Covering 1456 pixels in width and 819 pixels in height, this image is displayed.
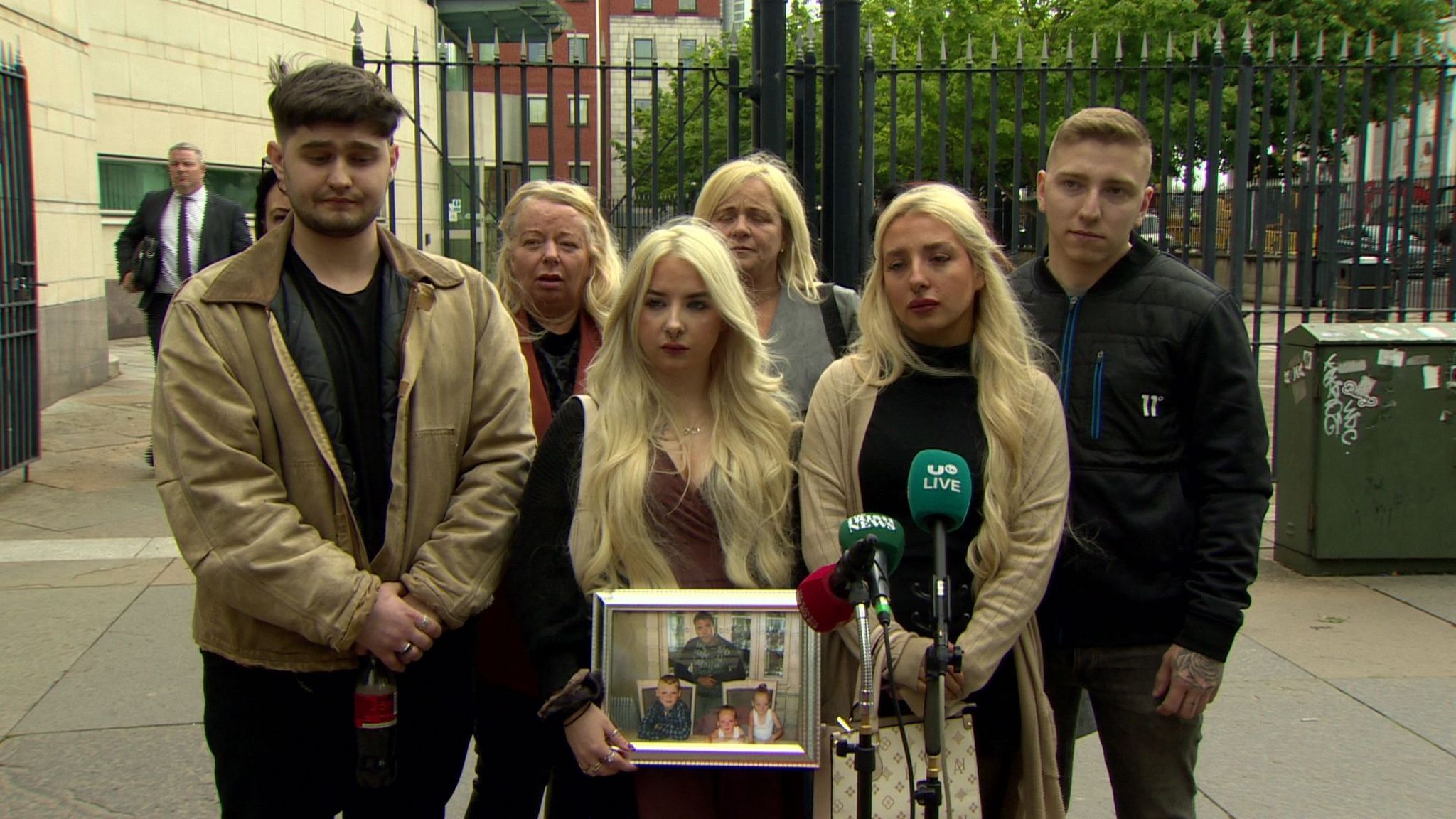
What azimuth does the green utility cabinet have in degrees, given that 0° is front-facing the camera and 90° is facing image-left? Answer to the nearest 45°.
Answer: approximately 0°

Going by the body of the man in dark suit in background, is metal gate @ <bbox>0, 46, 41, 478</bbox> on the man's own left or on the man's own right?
on the man's own right

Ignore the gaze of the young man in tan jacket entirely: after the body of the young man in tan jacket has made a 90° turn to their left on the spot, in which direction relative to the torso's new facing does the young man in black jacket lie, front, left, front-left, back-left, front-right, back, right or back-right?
front

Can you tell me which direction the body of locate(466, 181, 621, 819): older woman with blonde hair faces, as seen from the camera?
toward the camera

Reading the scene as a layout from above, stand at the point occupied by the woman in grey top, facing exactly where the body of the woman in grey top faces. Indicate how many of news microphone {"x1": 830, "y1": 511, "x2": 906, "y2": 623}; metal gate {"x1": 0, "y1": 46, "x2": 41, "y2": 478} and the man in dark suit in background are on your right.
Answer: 2

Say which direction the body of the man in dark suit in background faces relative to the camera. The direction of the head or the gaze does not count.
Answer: toward the camera

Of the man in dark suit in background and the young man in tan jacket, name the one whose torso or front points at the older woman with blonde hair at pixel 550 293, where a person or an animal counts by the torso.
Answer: the man in dark suit in background

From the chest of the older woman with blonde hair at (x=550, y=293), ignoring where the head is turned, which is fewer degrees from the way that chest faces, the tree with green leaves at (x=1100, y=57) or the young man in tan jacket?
the young man in tan jacket

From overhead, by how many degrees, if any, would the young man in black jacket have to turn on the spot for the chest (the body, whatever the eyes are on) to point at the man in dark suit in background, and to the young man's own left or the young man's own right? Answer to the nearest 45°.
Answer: approximately 90° to the young man's own right

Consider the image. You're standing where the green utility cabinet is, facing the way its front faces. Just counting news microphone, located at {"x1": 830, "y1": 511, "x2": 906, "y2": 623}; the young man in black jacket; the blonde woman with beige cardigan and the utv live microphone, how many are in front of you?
4

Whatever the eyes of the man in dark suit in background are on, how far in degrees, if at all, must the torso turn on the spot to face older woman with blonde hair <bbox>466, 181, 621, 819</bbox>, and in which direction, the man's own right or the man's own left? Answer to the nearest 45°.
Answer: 0° — they already face them

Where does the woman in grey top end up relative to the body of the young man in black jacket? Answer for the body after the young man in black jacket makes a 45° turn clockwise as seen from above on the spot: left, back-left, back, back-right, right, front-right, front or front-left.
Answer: front-right

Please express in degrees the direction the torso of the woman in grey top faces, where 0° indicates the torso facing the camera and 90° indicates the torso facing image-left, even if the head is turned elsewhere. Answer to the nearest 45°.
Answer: approximately 45°

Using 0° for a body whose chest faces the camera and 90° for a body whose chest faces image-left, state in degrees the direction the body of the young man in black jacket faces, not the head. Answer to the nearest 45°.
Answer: approximately 45°

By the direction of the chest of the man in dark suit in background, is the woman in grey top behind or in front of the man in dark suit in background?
in front

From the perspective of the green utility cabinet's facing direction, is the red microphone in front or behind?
in front
